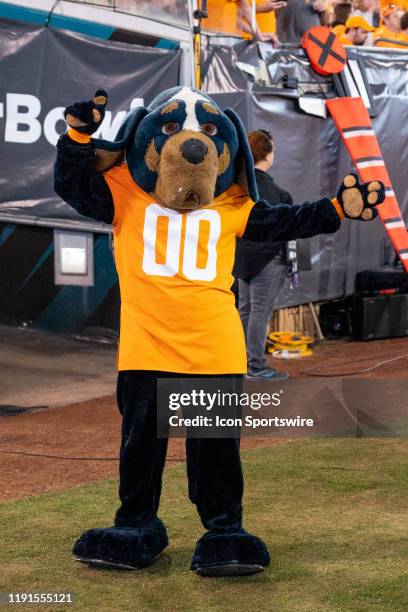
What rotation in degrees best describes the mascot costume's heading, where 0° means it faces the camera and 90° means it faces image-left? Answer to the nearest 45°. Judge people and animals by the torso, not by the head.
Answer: approximately 0°

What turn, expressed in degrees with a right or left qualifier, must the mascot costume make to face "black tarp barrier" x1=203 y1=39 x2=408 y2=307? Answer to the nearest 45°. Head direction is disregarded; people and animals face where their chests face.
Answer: approximately 180°

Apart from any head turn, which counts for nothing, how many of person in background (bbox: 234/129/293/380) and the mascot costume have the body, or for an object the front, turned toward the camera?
1

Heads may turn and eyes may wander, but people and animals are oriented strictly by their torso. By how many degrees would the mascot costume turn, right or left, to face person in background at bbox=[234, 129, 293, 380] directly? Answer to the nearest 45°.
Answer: approximately 180°

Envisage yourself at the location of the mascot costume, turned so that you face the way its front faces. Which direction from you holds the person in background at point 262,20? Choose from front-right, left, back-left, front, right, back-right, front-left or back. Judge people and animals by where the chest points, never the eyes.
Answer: back

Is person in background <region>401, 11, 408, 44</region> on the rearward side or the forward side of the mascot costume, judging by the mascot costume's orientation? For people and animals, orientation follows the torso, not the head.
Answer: on the rearward side
